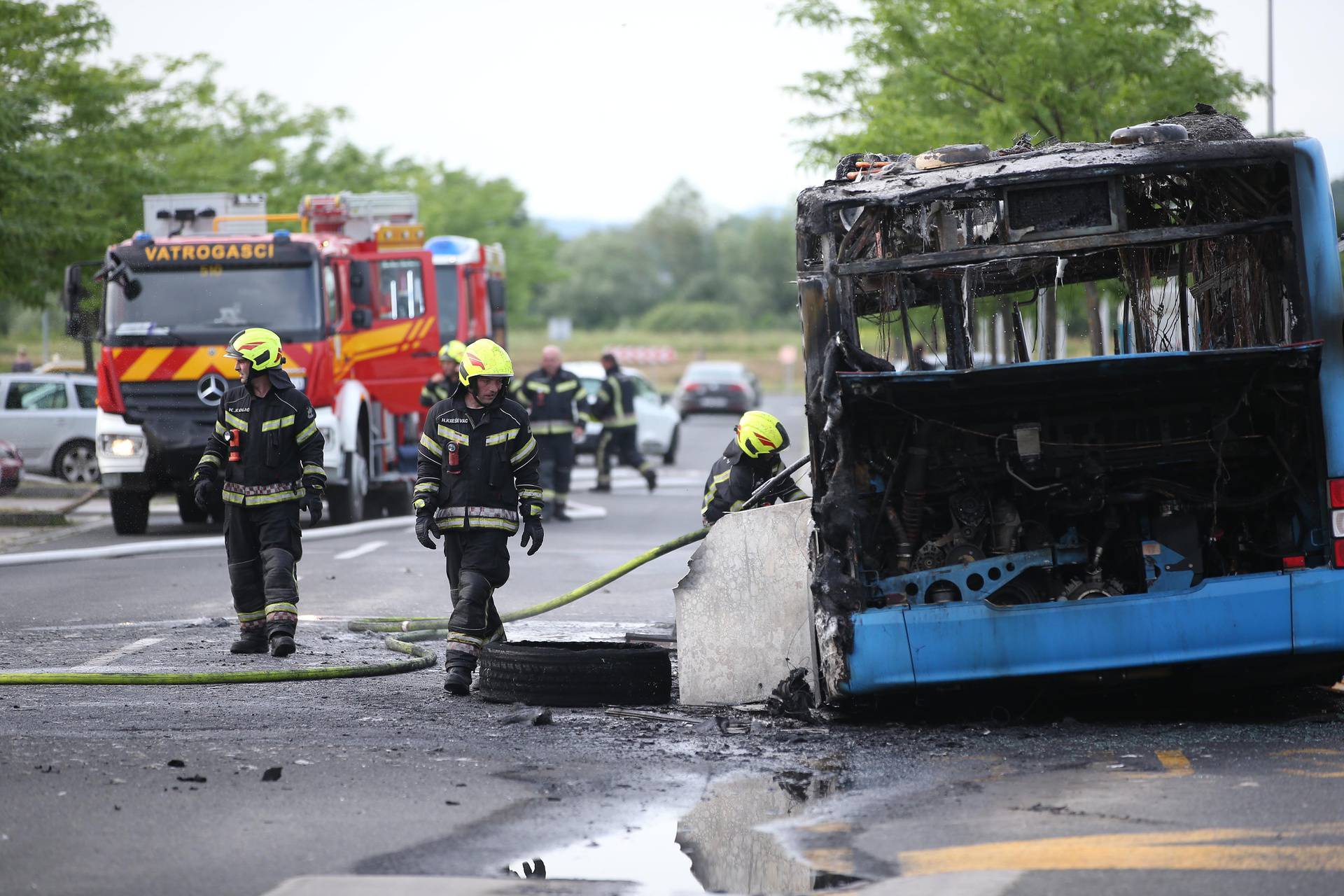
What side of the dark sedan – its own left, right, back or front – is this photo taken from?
back

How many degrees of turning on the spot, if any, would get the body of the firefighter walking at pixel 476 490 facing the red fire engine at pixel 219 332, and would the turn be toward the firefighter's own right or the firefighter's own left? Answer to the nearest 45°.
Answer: approximately 180°

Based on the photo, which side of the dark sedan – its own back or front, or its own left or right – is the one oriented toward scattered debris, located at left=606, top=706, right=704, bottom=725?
back

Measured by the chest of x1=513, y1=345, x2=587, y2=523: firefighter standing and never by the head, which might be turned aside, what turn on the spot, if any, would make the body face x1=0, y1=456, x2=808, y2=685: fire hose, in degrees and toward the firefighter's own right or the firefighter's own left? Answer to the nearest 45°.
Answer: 0° — they already face it

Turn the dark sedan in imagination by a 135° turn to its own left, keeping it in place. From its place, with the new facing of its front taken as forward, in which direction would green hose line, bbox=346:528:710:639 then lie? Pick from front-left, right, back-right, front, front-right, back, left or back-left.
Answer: front-left

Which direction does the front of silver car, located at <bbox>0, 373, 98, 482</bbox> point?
to the viewer's left

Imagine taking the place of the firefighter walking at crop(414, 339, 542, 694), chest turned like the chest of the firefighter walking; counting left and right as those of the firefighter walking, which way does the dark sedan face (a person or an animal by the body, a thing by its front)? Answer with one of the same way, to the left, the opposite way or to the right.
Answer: the opposite way

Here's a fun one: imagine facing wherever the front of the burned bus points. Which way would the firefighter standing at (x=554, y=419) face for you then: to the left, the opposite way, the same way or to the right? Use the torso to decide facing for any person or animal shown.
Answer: the opposite way

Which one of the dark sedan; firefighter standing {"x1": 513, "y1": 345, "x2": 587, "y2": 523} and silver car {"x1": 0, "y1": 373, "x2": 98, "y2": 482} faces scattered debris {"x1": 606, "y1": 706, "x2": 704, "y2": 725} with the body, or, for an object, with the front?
the firefighter standing

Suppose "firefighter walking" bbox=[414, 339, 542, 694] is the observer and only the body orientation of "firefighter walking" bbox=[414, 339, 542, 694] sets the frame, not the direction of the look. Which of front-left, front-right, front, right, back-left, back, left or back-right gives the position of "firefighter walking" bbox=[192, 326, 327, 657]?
back-right

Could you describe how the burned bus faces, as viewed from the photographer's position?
facing away from the viewer

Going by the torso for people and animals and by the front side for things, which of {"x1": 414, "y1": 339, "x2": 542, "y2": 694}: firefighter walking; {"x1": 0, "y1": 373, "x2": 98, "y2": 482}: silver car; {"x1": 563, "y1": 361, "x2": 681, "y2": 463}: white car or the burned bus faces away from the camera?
the burned bus
